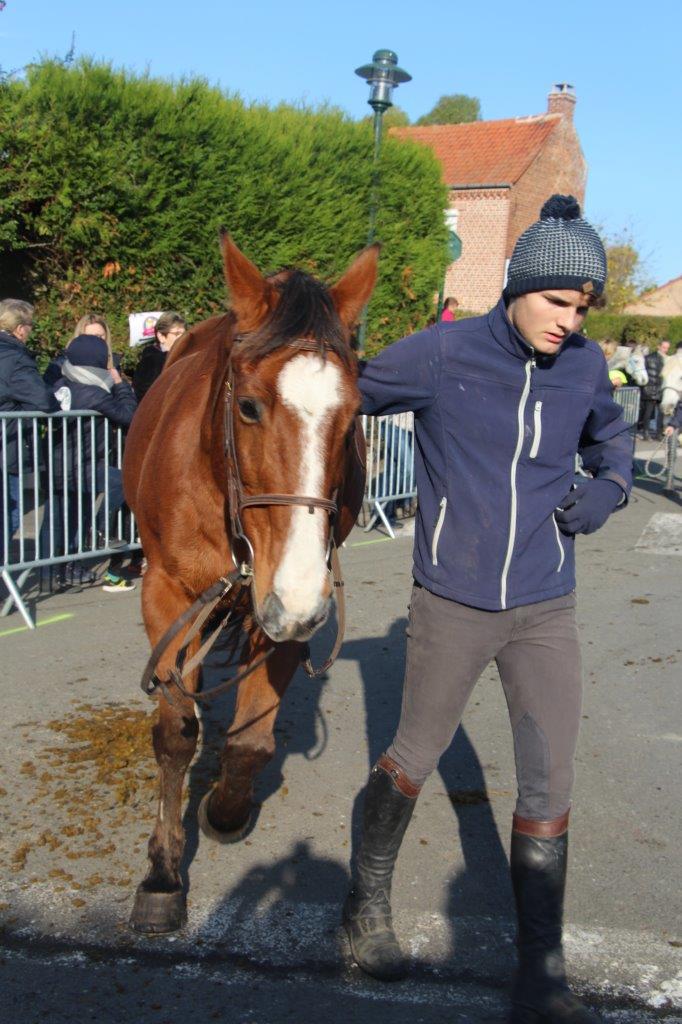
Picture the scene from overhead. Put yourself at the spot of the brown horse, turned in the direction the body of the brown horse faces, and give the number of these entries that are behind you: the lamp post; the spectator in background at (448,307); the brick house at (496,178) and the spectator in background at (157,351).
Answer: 4

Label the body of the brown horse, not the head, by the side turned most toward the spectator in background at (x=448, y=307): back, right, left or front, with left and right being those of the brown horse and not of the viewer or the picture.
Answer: back

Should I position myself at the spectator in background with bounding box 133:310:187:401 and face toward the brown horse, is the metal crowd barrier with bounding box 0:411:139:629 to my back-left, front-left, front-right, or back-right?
front-right

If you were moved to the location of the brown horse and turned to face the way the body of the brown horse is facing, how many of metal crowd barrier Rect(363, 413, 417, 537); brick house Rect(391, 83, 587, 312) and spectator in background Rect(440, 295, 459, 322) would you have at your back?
3

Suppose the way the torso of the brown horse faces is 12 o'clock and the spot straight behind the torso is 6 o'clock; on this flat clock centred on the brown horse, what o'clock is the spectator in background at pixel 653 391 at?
The spectator in background is roughly at 7 o'clock from the brown horse.

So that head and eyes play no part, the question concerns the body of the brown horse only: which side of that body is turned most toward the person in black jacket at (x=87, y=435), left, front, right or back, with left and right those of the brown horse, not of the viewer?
back

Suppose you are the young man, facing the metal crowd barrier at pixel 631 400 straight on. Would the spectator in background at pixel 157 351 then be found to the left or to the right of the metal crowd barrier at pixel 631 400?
left

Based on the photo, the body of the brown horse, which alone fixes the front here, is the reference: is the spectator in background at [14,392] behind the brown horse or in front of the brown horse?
behind

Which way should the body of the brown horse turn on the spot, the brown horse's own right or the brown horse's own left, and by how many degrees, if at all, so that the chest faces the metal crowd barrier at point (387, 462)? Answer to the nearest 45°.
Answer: approximately 180°

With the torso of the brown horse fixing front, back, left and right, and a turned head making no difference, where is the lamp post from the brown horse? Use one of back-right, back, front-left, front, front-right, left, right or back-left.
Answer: back

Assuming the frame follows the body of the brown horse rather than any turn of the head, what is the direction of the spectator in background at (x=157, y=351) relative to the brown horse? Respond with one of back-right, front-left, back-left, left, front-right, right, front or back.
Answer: back

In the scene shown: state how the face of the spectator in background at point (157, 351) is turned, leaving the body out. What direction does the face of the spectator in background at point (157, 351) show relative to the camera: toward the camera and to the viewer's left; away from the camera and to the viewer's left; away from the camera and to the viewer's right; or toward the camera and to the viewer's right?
toward the camera and to the viewer's right

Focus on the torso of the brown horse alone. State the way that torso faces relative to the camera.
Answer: toward the camera

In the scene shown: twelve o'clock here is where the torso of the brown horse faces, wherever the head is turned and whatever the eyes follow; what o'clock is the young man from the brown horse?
The young man is roughly at 10 o'clock from the brown horse.
